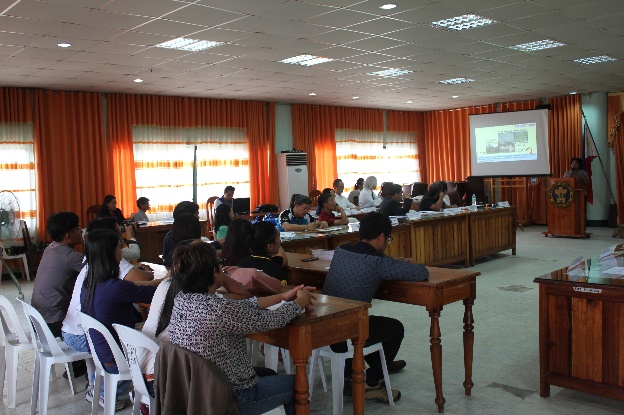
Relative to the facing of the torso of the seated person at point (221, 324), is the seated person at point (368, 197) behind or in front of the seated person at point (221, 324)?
in front

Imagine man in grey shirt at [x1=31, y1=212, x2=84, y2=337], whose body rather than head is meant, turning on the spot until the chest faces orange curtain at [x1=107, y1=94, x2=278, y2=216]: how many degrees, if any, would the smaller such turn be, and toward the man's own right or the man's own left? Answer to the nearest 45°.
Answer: approximately 45° to the man's own left

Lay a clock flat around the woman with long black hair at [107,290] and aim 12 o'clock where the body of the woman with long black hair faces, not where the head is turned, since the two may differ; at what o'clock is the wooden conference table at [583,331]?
The wooden conference table is roughly at 2 o'clock from the woman with long black hair.

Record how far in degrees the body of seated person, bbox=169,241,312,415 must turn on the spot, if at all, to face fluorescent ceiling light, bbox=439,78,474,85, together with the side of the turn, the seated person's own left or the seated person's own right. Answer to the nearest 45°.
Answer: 0° — they already face it

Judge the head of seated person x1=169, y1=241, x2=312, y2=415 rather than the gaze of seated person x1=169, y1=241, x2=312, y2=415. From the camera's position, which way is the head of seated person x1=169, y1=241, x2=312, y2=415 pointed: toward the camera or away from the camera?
away from the camera

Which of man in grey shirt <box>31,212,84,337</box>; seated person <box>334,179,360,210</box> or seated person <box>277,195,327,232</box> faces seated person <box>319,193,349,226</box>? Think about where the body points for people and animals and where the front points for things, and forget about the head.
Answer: the man in grey shirt

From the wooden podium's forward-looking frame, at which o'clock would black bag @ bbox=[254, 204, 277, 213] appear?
The black bag is roughly at 1 o'clock from the wooden podium.

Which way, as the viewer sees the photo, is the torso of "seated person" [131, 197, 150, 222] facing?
to the viewer's right

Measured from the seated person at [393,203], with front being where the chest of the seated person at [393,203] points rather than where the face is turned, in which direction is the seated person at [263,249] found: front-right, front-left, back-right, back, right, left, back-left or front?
right

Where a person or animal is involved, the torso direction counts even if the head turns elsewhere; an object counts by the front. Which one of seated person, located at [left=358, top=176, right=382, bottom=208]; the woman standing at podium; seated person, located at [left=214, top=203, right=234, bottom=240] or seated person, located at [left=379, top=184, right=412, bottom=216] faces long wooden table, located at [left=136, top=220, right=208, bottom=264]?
the woman standing at podium

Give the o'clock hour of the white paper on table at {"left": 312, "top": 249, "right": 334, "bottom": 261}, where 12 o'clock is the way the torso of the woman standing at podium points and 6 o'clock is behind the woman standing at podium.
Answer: The white paper on table is roughly at 11 o'clock from the woman standing at podium.

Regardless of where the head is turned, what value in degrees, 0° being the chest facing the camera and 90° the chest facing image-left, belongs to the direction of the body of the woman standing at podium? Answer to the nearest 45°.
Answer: approximately 45°
